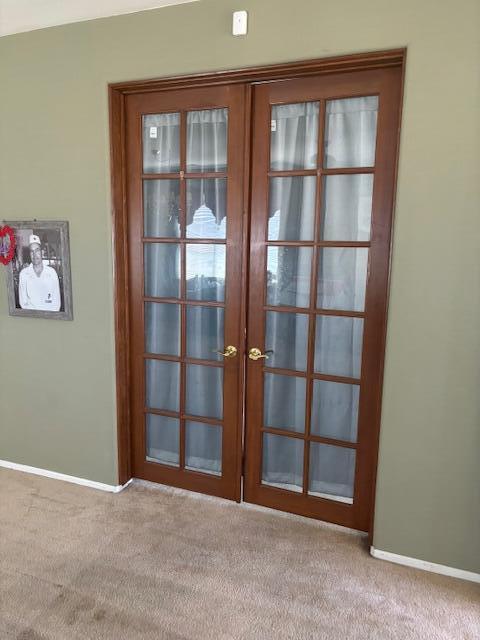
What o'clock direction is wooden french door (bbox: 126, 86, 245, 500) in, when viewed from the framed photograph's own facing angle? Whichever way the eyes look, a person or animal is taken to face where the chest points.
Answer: The wooden french door is roughly at 10 o'clock from the framed photograph.

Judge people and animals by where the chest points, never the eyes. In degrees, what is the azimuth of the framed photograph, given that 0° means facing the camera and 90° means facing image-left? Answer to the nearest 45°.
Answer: approximately 0°
